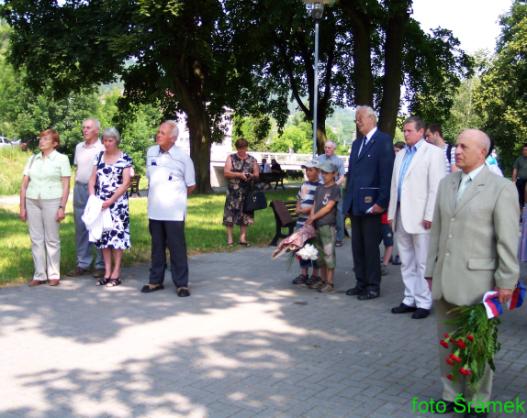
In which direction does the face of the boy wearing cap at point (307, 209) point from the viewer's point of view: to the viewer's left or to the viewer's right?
to the viewer's left

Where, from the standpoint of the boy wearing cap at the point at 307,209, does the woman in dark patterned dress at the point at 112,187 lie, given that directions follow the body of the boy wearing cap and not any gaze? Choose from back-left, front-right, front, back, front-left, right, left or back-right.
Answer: front-right

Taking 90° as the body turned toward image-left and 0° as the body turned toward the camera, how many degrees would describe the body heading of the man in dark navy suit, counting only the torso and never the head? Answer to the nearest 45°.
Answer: approximately 45°

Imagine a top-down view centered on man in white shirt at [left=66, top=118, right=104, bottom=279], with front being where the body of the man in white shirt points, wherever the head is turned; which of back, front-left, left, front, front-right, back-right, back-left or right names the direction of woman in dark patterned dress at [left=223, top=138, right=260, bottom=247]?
back

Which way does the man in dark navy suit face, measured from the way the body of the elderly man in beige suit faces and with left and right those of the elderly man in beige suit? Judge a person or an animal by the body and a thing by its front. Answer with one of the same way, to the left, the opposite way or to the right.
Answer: the same way

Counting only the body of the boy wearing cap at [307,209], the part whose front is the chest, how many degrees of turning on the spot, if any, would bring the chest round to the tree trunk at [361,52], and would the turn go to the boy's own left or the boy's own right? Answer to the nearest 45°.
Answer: approximately 135° to the boy's own right

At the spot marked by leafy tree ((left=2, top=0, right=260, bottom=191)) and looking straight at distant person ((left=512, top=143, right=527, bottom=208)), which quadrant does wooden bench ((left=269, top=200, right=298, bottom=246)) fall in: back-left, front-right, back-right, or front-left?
front-right

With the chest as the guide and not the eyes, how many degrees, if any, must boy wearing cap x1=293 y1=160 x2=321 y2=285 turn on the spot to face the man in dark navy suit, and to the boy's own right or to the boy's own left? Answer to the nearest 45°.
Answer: approximately 90° to the boy's own left

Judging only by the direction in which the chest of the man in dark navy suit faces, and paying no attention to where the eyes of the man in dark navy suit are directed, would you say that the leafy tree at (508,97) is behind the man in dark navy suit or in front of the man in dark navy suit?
behind

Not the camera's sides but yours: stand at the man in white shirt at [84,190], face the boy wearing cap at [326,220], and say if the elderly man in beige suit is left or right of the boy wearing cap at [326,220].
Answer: right

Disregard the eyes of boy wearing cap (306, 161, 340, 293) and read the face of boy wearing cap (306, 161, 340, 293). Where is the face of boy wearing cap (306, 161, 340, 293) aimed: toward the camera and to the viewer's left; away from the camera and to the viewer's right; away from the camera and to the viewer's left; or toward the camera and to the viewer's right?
toward the camera and to the viewer's left

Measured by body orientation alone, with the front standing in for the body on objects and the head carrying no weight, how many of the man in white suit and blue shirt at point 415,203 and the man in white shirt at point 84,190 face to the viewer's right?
0

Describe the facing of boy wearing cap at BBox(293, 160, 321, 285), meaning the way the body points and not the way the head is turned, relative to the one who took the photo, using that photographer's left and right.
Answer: facing the viewer and to the left of the viewer

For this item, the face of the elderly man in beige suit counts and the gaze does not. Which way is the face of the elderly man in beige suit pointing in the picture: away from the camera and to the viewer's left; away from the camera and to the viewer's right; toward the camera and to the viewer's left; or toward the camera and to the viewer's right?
toward the camera and to the viewer's left

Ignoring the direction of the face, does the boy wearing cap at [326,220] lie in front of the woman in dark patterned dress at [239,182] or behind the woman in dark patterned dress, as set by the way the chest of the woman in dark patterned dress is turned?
in front

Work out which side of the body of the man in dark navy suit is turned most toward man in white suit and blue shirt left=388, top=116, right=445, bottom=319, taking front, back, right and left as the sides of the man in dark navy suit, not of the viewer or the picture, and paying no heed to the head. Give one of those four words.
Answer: left

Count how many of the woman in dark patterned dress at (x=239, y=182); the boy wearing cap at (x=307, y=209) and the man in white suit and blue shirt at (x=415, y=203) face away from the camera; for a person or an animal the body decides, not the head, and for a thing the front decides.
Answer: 0

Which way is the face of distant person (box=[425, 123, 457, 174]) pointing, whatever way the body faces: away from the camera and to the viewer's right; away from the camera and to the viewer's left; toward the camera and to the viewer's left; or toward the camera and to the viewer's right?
toward the camera and to the viewer's left

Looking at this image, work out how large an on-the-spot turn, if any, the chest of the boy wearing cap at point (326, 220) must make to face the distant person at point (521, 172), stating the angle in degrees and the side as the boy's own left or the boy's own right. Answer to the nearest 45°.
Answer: approximately 180°

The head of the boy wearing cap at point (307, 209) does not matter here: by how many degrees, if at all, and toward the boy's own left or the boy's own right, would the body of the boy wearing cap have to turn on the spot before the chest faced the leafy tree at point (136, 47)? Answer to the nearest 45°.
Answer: approximately 135° to the boy's own right
